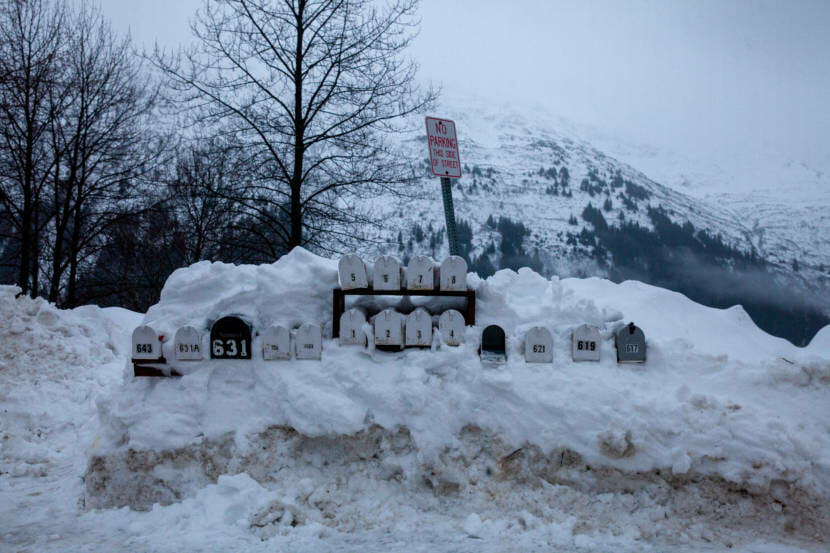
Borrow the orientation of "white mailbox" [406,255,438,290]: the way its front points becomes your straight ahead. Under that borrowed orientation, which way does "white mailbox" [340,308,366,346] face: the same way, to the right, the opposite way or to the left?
the same way

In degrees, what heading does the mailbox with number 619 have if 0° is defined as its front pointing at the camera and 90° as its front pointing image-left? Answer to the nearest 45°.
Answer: approximately 0°

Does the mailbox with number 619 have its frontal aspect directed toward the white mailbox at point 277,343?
no

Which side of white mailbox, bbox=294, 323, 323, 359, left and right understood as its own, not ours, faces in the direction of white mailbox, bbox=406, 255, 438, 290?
left

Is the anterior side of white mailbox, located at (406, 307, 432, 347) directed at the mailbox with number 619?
no

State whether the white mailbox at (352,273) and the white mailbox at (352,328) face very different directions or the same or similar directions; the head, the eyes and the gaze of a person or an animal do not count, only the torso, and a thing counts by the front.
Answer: same or similar directions

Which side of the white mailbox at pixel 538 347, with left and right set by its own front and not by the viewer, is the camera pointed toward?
front

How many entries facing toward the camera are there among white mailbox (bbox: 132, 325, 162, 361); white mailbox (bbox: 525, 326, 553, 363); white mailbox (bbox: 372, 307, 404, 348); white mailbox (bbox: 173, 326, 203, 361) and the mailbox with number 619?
5

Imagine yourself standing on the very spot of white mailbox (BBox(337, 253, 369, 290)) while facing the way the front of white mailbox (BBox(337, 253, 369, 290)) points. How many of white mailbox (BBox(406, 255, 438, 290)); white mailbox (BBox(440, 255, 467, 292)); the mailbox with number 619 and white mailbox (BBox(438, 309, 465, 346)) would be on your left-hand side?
4

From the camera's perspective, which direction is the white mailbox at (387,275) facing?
toward the camera

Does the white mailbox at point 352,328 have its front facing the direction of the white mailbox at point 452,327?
no

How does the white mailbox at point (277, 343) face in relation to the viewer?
toward the camera

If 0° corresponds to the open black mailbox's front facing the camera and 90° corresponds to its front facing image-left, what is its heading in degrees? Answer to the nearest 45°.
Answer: approximately 0°

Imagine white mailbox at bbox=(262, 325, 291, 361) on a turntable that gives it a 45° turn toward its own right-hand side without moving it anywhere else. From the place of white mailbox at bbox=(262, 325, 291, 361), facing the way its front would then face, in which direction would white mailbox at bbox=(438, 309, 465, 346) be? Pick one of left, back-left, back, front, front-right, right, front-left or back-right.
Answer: back-left
